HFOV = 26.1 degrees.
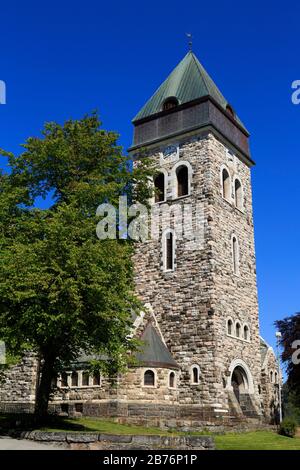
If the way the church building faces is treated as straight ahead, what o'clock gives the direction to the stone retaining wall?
The stone retaining wall is roughly at 2 o'clock from the church building.

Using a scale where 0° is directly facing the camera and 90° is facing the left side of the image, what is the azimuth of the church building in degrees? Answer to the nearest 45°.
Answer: approximately 315°

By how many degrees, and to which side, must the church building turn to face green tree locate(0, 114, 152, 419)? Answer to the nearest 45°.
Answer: approximately 90° to its right

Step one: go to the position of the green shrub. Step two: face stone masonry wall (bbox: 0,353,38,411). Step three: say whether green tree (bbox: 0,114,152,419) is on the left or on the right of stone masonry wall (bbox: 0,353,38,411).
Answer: left

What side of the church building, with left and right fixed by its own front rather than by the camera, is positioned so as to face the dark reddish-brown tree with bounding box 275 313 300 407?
left

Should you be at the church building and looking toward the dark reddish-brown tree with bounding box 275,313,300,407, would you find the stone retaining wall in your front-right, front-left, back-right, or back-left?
back-right
